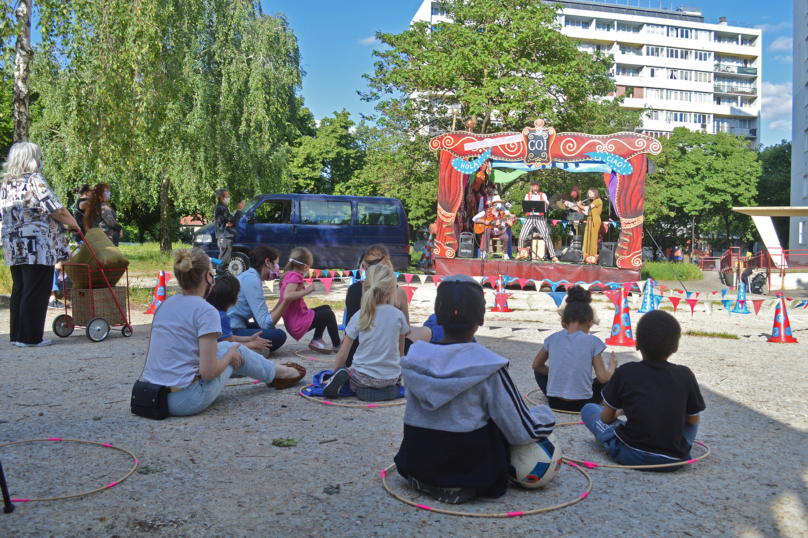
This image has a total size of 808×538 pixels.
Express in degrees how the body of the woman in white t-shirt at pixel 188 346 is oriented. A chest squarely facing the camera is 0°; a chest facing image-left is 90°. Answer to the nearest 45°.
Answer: approximately 225°

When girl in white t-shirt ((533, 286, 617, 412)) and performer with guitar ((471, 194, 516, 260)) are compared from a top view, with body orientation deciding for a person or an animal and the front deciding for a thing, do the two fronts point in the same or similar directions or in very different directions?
very different directions

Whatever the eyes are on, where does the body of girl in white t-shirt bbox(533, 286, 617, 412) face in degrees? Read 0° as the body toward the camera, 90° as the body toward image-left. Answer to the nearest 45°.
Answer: approximately 180°

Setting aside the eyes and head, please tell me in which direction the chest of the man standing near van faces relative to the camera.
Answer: to the viewer's right

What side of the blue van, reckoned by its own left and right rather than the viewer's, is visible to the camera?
left

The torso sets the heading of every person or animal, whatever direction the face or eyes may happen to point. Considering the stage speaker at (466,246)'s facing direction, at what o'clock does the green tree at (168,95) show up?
The green tree is roughly at 3 o'clock from the stage speaker.

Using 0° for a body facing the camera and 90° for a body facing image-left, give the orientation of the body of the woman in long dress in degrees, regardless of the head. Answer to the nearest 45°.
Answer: approximately 45°

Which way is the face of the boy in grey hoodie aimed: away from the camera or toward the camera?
away from the camera

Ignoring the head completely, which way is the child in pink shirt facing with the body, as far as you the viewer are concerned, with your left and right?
facing to the right of the viewer

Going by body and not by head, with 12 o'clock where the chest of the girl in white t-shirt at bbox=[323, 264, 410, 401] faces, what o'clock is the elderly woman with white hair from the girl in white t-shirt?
The elderly woman with white hair is roughly at 10 o'clock from the girl in white t-shirt.

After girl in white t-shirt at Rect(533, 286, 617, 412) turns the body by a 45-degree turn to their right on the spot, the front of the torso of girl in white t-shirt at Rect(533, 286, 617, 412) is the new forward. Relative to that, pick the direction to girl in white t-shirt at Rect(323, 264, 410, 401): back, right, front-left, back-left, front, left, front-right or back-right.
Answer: back-left

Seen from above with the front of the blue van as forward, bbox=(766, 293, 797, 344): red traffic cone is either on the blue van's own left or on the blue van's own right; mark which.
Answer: on the blue van's own left

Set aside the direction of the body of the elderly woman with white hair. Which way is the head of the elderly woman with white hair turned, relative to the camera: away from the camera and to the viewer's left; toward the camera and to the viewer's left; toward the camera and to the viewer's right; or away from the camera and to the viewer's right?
away from the camera and to the viewer's right

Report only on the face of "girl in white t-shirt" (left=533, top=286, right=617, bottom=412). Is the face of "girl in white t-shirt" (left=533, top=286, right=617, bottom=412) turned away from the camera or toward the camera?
away from the camera

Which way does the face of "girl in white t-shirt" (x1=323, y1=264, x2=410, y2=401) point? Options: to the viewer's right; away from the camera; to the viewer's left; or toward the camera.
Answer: away from the camera

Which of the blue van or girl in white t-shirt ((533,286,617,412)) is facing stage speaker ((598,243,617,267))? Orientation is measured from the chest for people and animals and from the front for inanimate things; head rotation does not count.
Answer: the girl in white t-shirt

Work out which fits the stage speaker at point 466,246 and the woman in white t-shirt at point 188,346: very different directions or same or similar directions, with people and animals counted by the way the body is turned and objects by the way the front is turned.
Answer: very different directions
